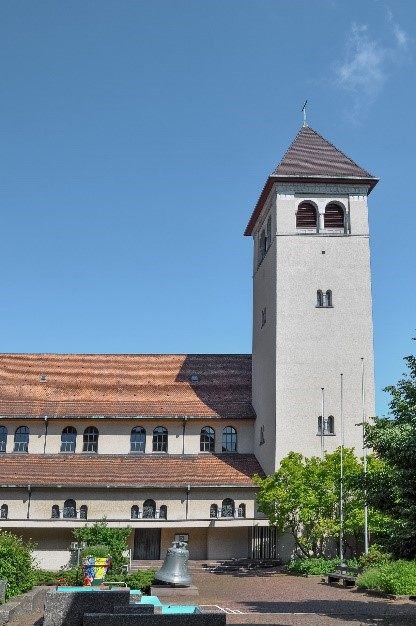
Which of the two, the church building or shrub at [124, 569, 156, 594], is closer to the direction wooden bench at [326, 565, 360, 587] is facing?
the shrub

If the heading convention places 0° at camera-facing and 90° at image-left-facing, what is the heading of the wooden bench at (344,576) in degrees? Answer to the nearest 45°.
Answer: approximately 45°

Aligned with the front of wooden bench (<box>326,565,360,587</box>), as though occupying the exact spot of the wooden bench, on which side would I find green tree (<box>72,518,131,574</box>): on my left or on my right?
on my right

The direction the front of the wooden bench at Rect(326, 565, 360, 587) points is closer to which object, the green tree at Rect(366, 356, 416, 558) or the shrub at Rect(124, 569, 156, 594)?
the shrub

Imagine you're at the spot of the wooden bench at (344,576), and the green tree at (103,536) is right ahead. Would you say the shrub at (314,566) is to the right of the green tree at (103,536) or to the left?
right
